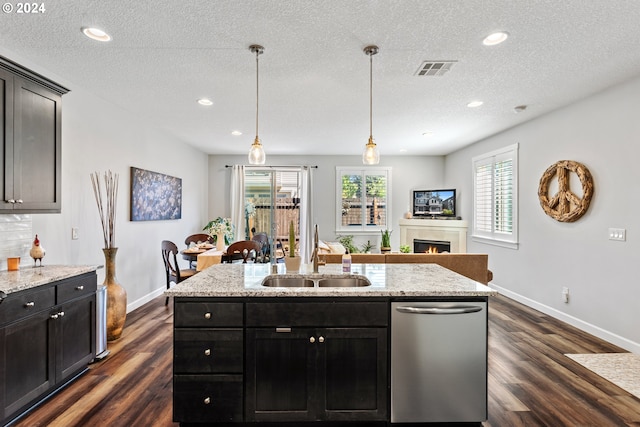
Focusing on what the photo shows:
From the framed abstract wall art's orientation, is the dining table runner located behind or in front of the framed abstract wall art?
in front

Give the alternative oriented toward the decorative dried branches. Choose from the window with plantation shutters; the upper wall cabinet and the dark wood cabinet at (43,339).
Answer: the window with plantation shutters

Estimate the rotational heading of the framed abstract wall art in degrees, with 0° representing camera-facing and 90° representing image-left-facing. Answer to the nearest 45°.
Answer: approximately 315°

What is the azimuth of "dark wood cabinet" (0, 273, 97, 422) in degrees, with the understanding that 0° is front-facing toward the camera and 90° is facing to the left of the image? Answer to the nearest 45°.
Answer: approximately 315°

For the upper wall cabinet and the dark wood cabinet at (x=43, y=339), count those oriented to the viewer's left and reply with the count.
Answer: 0

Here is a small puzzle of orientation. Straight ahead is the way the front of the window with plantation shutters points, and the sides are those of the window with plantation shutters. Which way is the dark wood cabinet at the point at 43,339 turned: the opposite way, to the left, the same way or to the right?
the opposite way

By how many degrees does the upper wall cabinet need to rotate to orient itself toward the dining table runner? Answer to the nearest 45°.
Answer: approximately 90° to its left

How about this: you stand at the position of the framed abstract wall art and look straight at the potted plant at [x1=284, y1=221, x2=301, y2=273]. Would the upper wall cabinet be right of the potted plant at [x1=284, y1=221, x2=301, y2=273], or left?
right

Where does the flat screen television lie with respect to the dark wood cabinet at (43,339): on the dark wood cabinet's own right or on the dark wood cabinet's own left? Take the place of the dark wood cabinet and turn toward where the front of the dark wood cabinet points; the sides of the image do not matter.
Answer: on the dark wood cabinet's own left

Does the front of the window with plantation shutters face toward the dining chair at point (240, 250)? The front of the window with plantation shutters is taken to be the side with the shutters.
yes

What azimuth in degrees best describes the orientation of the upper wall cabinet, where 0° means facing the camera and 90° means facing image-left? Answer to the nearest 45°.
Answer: approximately 315°

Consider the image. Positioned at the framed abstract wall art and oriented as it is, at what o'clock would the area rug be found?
The area rug is roughly at 12 o'clock from the framed abstract wall art.

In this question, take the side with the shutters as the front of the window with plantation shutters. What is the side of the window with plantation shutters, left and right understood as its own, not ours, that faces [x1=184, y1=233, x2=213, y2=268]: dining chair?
front

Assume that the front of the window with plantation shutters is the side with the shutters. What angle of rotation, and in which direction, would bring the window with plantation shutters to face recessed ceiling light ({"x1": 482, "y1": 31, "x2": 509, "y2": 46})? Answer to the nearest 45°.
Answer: approximately 45° to its left

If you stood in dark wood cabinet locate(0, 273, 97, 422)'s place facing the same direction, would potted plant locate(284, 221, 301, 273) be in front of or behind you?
in front
